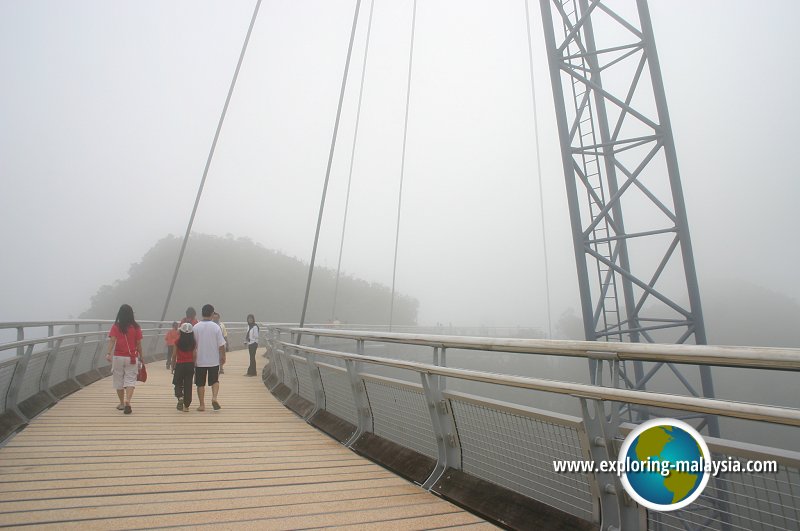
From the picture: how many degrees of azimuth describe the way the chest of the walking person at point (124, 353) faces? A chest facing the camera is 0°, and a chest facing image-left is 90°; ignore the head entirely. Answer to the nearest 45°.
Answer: approximately 180°

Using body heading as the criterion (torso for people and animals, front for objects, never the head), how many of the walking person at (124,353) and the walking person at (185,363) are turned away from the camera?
2

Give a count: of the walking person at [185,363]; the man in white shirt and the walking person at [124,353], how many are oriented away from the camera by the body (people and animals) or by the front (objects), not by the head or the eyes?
3

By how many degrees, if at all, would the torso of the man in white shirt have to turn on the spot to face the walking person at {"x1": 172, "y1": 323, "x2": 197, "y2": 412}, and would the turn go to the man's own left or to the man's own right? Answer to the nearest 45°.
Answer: approximately 45° to the man's own left

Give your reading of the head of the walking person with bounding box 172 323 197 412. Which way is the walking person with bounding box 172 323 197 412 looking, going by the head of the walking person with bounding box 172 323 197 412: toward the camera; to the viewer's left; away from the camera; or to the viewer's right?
away from the camera

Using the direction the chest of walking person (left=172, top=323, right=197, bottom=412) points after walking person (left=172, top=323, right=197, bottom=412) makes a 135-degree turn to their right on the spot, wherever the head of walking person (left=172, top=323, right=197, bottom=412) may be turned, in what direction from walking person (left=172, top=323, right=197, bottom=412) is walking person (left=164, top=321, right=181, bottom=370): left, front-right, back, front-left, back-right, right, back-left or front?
back-left

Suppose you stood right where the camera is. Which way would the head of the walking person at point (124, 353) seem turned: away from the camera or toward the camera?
away from the camera

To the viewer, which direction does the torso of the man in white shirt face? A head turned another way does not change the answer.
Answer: away from the camera

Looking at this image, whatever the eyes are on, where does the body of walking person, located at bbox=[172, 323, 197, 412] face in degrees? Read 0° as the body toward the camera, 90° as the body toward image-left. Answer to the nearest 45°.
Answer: approximately 180°

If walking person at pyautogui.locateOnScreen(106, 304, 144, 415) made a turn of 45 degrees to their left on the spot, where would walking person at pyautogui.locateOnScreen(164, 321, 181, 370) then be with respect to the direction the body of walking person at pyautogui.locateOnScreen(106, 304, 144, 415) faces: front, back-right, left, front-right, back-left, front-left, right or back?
front-right

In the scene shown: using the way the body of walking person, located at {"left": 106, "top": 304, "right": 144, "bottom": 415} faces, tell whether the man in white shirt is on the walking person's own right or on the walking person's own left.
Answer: on the walking person's own right
